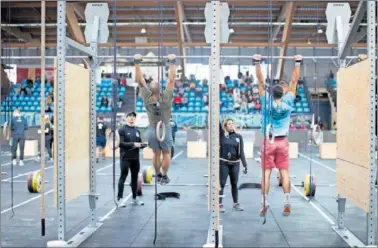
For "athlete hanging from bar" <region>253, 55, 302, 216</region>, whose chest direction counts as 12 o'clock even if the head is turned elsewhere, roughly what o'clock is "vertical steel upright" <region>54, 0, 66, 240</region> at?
The vertical steel upright is roughly at 8 o'clock from the athlete hanging from bar.

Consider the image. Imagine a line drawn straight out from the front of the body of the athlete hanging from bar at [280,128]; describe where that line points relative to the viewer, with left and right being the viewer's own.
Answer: facing away from the viewer

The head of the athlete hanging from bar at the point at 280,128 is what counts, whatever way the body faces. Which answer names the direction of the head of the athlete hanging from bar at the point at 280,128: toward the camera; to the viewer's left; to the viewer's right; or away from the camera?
away from the camera

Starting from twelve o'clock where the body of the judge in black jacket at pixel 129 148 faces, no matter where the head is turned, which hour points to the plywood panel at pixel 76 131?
The plywood panel is roughly at 2 o'clock from the judge in black jacket.

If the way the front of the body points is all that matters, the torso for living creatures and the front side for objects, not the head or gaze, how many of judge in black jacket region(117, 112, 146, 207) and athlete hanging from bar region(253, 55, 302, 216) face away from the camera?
1
